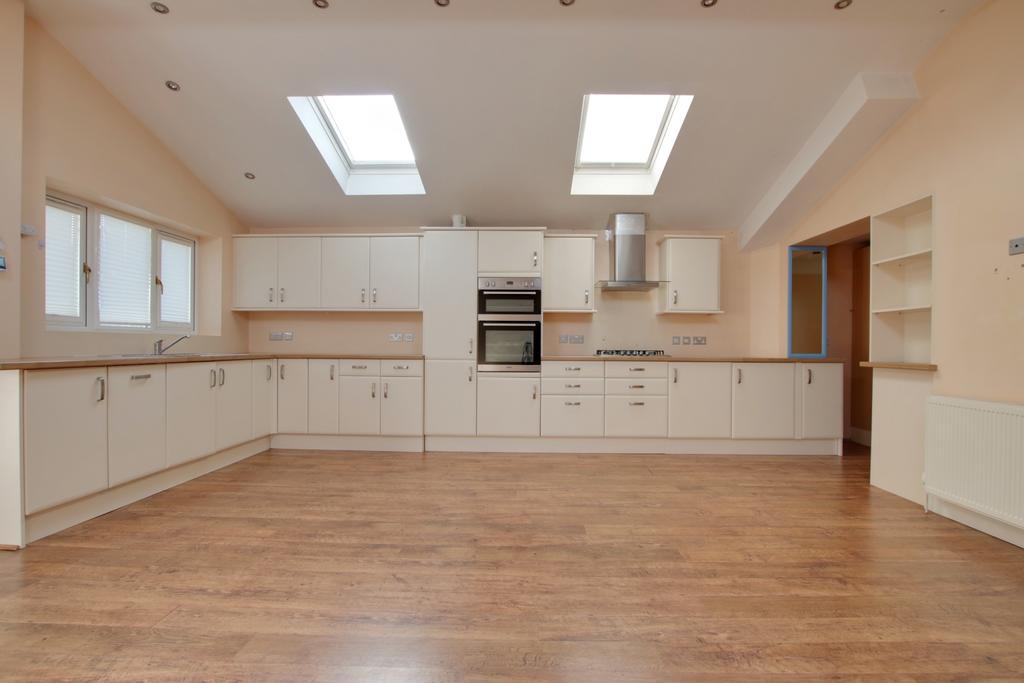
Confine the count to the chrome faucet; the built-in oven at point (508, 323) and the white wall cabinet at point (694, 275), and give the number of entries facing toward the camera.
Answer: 2

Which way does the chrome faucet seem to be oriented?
to the viewer's right

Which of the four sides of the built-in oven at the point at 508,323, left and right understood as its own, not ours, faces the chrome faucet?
right

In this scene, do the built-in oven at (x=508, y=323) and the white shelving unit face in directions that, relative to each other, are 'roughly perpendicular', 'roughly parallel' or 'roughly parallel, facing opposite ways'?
roughly perpendicular

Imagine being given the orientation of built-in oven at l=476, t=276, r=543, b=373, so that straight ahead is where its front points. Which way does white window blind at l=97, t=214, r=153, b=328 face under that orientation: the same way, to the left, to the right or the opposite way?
to the left

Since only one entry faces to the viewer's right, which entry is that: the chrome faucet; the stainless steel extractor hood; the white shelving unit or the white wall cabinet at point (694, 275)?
the chrome faucet

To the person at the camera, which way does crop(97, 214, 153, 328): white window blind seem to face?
facing the viewer and to the right of the viewer

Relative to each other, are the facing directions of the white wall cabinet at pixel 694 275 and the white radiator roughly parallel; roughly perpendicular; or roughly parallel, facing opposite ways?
roughly perpendicular

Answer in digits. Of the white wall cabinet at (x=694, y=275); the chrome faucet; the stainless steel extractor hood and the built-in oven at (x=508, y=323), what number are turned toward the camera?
3

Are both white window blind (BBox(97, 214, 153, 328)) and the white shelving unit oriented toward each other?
yes

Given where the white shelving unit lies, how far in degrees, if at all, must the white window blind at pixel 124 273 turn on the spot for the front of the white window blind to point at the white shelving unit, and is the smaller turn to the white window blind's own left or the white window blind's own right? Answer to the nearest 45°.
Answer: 0° — it already faces it

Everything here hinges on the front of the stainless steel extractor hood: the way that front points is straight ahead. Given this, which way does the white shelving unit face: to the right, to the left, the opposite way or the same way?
to the right

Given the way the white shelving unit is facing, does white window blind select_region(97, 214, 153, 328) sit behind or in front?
in front

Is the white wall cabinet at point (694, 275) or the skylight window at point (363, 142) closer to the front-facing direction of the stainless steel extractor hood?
the skylight window

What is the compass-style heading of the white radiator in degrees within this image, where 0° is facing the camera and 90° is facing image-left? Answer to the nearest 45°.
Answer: approximately 45°

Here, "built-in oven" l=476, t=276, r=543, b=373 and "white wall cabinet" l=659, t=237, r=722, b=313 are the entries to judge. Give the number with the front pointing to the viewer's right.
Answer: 0
